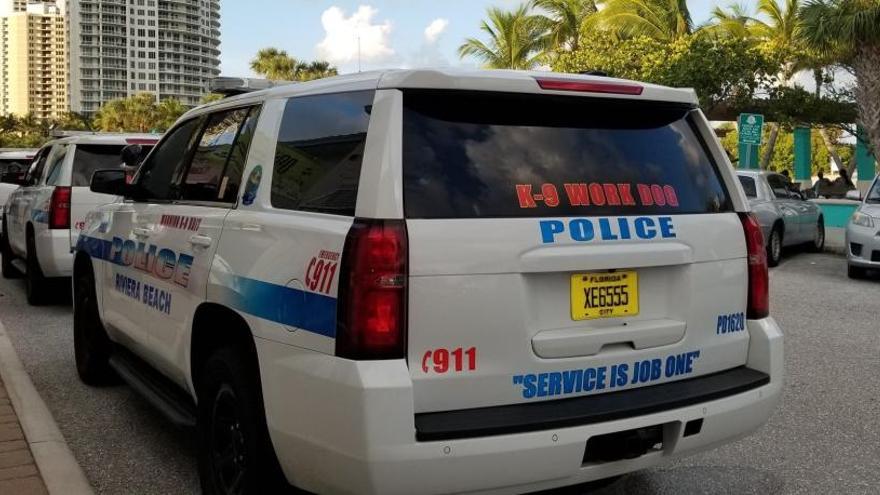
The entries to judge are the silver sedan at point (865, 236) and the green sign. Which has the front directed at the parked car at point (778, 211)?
the green sign

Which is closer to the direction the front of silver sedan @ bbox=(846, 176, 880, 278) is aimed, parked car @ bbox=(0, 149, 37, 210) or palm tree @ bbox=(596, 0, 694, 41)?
the parked car

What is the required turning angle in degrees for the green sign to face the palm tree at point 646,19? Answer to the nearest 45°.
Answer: approximately 180°

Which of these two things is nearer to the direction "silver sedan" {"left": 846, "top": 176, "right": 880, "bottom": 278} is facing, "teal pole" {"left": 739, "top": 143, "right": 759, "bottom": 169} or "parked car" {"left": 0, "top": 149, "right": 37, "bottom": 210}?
the parked car

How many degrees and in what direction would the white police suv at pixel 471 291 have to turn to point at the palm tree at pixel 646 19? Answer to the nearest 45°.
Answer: approximately 45° to its right

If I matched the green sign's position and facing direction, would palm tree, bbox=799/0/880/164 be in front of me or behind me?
behind

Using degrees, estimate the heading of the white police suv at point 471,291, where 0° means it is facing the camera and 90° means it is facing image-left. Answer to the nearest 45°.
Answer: approximately 135°

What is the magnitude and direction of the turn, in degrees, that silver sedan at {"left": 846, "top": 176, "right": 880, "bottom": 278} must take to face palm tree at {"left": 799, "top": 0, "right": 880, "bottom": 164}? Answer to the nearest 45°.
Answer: approximately 135° to its right

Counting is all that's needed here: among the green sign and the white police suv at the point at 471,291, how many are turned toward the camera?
1

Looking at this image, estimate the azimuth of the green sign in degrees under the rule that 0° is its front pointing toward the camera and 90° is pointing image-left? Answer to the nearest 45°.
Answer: approximately 0°

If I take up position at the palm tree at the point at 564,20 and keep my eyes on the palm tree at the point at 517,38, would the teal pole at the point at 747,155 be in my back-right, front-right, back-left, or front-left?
back-left

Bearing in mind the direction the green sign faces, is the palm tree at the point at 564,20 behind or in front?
behind

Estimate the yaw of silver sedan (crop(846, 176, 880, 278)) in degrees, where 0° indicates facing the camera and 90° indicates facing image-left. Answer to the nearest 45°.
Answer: approximately 45°
